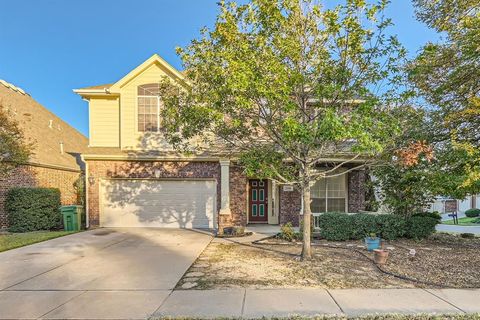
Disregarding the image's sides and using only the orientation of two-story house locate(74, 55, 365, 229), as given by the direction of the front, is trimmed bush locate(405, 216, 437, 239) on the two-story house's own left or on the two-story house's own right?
on the two-story house's own left

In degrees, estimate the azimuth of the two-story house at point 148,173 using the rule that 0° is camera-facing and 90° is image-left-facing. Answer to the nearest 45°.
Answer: approximately 0°

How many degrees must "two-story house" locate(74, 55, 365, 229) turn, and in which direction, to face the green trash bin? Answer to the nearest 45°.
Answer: approximately 90° to its right

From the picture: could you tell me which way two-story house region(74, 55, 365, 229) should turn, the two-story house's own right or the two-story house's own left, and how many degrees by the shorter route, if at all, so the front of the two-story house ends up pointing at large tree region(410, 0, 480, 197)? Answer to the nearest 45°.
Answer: approximately 45° to the two-story house's own left

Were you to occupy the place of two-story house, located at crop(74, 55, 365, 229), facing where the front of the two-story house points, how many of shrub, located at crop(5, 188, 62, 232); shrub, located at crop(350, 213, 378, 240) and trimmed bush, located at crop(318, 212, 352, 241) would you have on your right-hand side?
1

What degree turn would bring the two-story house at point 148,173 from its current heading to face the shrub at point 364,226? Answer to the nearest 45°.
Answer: approximately 45° to its left

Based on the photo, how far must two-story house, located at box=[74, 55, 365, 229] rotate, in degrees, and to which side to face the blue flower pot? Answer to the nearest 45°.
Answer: approximately 45° to its left

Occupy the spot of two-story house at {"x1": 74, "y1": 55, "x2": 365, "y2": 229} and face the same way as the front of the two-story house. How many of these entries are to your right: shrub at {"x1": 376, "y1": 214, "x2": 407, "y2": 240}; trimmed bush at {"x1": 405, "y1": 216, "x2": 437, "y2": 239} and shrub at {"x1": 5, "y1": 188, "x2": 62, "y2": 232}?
1
